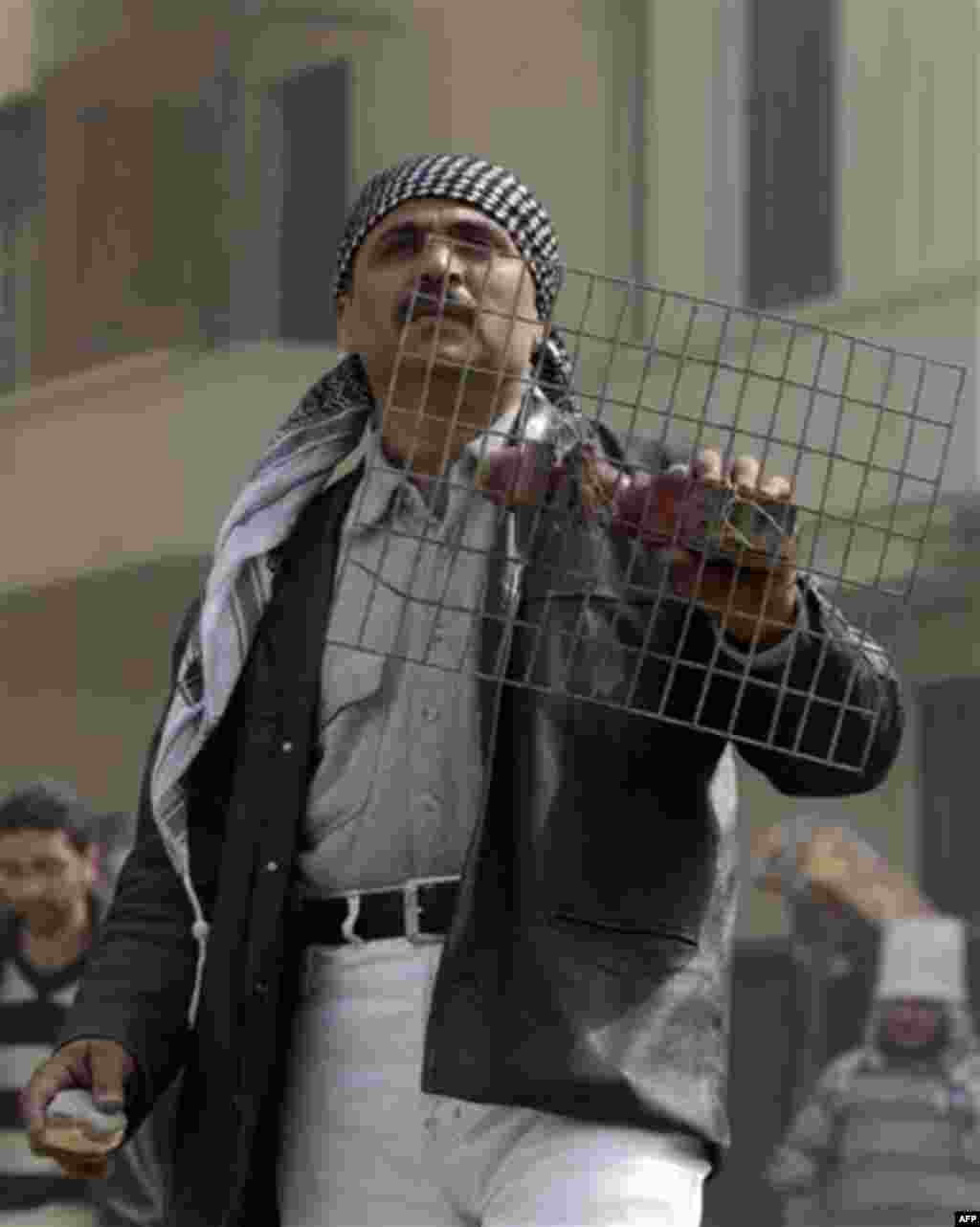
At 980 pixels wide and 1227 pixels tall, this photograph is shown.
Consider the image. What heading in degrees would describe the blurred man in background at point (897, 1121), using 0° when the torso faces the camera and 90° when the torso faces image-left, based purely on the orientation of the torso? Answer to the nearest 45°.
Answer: approximately 0°

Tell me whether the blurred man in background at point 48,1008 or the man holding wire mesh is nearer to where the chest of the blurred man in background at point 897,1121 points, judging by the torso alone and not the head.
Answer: the man holding wire mesh

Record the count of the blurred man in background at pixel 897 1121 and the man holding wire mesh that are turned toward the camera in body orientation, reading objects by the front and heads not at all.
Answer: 2

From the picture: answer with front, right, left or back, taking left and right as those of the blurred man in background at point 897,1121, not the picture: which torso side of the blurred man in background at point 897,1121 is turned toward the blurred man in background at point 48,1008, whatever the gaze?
right
